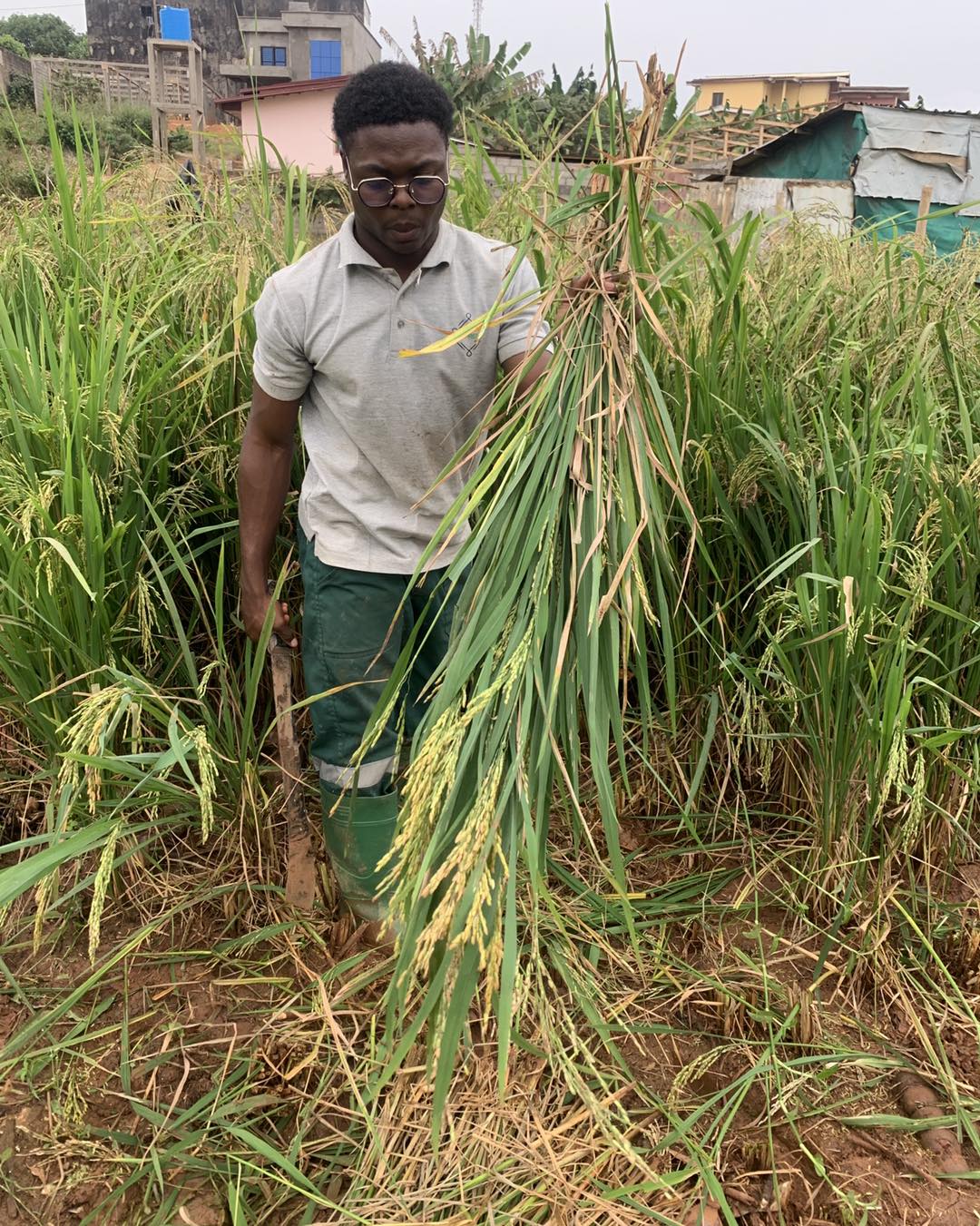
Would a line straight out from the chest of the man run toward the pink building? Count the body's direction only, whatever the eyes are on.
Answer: no

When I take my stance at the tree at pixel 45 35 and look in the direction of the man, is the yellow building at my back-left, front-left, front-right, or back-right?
front-left

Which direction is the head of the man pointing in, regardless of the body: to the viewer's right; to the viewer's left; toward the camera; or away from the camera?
toward the camera

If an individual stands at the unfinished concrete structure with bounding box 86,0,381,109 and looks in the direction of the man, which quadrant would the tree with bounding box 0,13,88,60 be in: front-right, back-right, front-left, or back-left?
back-right

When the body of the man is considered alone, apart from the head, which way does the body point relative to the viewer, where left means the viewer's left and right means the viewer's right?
facing the viewer

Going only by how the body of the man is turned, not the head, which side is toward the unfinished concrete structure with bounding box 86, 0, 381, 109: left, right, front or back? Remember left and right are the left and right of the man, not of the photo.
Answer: back

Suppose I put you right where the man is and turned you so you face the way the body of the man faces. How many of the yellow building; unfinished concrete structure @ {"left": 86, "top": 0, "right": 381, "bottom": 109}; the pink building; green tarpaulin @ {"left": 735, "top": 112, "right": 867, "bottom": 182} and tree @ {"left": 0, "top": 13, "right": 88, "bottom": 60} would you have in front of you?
0

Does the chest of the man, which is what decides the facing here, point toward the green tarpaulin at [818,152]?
no

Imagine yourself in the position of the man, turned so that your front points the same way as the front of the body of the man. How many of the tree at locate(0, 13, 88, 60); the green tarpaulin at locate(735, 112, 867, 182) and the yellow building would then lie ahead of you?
0

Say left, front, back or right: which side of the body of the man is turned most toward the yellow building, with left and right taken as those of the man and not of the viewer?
back

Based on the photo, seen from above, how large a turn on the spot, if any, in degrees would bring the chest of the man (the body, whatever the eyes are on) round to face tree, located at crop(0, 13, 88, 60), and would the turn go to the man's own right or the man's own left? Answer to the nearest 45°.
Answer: approximately 180°
